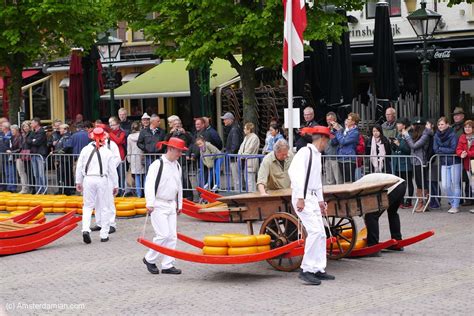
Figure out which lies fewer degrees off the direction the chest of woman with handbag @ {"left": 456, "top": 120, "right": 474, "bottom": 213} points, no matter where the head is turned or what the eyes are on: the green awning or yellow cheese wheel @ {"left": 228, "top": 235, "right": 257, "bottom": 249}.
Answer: the yellow cheese wheel

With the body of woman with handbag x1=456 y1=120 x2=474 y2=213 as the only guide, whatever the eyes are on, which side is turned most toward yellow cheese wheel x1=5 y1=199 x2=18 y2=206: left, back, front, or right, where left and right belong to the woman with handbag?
right

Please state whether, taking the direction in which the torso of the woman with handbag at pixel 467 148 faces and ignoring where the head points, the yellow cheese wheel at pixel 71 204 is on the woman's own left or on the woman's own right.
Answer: on the woman's own right

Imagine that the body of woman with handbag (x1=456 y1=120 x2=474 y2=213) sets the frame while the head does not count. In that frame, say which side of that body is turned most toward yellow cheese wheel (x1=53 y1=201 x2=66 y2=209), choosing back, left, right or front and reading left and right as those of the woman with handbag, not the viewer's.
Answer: right

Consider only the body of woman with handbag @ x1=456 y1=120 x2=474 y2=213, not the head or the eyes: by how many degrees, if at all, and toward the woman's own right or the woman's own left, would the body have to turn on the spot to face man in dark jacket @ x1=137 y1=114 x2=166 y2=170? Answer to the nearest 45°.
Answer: approximately 90° to the woman's own right

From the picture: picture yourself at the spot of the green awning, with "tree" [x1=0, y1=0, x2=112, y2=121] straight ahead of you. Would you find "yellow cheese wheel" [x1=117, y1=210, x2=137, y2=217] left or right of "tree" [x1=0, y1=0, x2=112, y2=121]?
left

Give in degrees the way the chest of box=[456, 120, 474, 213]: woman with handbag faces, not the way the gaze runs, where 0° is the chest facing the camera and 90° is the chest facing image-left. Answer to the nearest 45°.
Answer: approximately 0°

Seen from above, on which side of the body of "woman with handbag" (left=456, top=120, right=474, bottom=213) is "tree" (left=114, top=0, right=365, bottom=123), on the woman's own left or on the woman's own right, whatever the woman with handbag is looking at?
on the woman's own right

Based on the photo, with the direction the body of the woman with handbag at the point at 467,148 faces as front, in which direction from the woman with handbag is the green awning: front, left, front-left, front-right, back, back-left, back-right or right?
back-right

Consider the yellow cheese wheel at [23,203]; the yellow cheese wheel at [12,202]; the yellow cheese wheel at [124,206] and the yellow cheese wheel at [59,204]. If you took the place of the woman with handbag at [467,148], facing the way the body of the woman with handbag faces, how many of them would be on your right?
4
